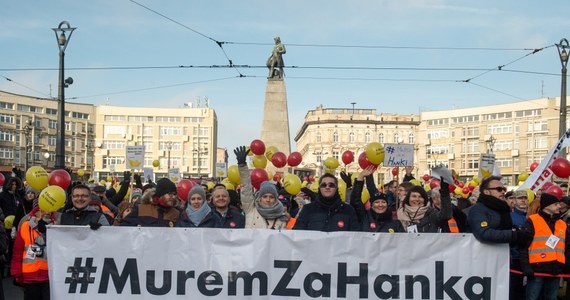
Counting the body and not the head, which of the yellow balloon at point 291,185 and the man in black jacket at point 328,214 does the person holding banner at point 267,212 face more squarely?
the man in black jacket

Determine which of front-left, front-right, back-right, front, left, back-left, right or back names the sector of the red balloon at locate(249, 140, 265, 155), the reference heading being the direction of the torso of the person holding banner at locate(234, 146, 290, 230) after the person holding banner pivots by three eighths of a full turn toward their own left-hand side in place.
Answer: front-left

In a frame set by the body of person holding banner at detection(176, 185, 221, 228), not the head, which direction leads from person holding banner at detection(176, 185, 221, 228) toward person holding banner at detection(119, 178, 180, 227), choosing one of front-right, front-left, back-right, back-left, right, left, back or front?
right

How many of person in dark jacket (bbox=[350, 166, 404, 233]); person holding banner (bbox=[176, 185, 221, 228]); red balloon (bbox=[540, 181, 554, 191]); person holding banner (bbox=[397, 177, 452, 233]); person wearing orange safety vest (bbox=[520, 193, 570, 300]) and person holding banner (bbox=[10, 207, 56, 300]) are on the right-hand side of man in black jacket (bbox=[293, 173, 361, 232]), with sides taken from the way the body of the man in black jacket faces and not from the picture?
2

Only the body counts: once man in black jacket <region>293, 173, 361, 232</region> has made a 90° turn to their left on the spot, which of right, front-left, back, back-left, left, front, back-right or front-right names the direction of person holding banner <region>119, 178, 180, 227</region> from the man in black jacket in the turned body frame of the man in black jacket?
back

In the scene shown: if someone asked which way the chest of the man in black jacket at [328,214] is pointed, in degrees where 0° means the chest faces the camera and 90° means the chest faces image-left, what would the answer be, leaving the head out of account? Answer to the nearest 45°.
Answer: approximately 0°

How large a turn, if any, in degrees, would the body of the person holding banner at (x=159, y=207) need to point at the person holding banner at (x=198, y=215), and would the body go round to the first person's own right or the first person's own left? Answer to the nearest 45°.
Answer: approximately 45° to the first person's own left

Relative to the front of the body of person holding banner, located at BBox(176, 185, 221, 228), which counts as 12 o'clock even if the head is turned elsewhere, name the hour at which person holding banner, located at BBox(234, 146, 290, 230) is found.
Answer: person holding banner, located at BBox(234, 146, 290, 230) is roughly at 9 o'clock from person holding banner, located at BBox(176, 185, 221, 228).

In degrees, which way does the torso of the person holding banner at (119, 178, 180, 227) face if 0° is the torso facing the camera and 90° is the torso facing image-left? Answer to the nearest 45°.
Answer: approximately 315°
